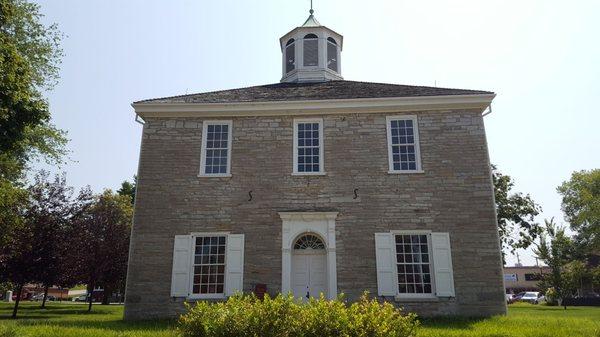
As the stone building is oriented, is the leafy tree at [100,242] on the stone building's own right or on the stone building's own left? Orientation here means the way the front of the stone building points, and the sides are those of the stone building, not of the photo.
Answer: on the stone building's own right

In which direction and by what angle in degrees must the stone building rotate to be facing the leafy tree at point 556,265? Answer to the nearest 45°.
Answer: approximately 135° to its left

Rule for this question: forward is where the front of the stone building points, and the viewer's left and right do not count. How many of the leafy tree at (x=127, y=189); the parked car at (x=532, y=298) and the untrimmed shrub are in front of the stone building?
1

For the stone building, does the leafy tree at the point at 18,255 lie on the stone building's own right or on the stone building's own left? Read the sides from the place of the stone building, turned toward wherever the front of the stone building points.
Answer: on the stone building's own right

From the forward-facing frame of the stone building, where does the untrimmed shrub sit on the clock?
The untrimmed shrub is roughly at 12 o'clock from the stone building.

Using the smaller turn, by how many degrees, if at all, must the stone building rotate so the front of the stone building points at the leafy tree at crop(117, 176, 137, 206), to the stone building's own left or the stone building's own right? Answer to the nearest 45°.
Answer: approximately 135° to the stone building's own right

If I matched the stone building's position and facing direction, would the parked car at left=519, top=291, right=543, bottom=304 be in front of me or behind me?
behind

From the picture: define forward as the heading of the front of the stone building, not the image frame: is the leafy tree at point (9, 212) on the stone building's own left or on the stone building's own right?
on the stone building's own right

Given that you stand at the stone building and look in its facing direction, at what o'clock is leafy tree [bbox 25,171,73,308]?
The leafy tree is roughly at 4 o'clock from the stone building.

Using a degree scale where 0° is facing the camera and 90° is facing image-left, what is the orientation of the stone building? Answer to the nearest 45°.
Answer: approximately 0°
